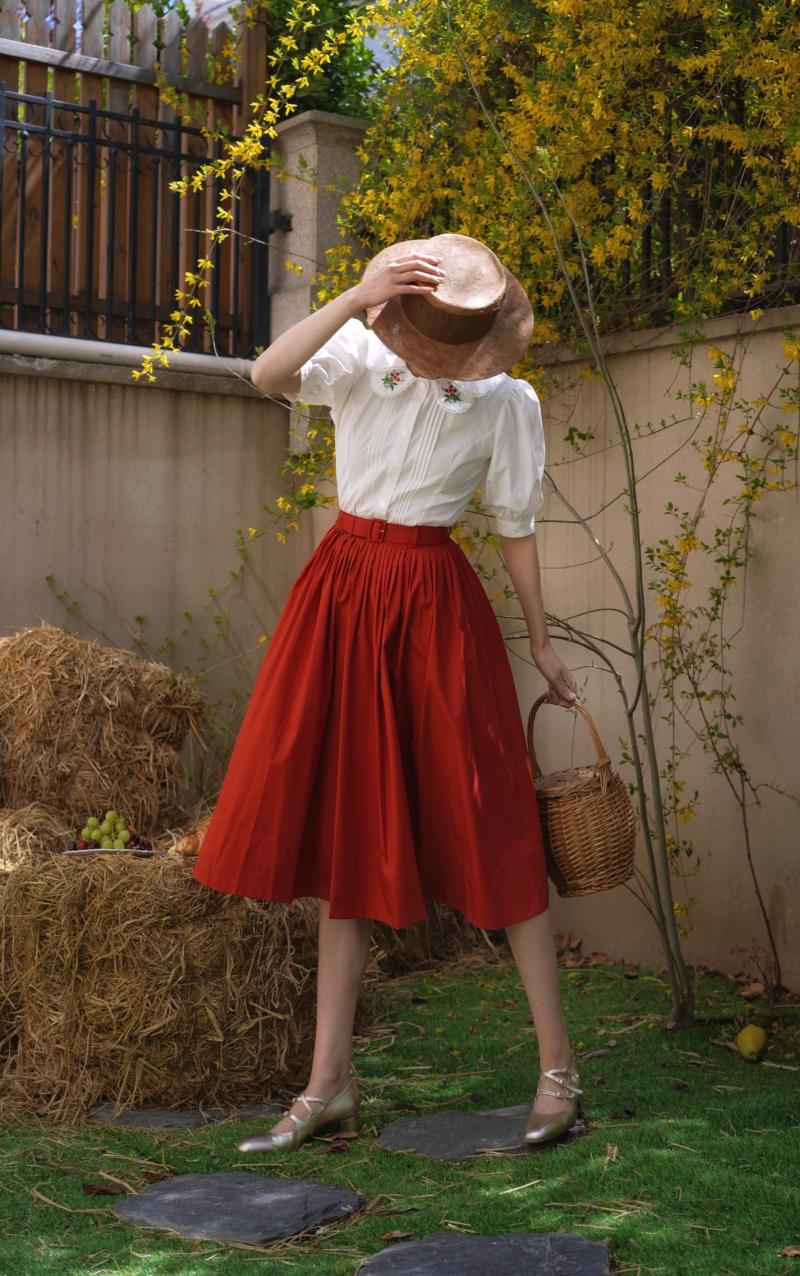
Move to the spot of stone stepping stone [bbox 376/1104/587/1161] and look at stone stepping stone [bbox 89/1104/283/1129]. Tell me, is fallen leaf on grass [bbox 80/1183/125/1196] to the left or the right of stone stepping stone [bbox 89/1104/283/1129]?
left

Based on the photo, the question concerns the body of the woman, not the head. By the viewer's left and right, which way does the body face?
facing the viewer

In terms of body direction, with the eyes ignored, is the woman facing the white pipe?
no

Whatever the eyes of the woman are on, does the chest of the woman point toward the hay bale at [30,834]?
no

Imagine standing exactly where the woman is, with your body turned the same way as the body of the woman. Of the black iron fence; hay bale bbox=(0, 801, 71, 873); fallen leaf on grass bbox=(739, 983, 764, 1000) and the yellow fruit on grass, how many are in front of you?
0

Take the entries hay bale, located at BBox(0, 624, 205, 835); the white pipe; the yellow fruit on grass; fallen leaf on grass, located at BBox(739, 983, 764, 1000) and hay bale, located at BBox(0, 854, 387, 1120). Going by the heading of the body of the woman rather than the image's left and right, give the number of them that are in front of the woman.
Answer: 0

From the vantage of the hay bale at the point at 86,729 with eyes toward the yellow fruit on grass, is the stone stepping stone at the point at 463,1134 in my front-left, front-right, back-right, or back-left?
front-right

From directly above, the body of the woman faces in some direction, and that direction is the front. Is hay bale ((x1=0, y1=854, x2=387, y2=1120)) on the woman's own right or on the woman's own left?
on the woman's own right

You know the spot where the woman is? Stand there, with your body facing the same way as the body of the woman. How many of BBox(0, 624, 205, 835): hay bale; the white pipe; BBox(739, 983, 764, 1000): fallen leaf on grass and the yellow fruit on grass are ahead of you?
0

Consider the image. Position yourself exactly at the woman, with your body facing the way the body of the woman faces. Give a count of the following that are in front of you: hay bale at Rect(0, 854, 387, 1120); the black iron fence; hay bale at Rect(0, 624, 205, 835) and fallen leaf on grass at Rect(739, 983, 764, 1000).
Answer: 0

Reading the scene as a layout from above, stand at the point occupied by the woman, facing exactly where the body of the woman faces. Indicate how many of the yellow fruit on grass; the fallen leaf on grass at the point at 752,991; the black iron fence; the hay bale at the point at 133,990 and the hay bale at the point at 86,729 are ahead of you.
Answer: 0

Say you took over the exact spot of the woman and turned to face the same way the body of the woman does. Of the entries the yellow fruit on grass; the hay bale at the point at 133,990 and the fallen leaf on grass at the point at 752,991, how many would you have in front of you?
0

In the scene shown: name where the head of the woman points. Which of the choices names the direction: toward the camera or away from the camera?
toward the camera

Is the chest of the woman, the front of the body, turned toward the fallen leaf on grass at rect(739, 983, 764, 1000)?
no
